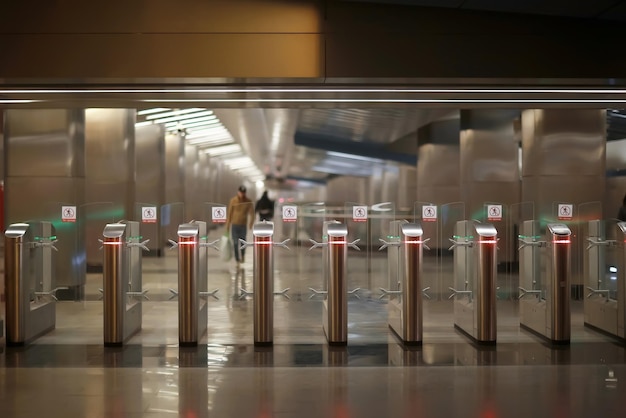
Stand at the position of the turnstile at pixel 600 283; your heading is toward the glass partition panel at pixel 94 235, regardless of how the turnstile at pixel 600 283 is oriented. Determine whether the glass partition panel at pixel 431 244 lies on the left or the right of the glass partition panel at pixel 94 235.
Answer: right

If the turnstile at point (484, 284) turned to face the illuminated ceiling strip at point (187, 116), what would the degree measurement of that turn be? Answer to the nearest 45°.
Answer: approximately 135° to its right

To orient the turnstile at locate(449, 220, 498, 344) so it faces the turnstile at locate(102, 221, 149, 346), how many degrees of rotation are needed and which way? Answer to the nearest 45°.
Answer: approximately 90° to its right

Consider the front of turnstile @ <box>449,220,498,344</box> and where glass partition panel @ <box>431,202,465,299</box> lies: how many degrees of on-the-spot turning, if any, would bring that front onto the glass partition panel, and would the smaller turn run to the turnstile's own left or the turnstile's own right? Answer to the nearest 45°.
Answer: approximately 90° to the turnstile's own right

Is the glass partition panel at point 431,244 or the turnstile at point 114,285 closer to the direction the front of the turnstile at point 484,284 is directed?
the turnstile

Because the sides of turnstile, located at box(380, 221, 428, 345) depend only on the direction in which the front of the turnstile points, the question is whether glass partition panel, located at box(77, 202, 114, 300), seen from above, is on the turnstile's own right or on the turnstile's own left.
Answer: on the turnstile's own right

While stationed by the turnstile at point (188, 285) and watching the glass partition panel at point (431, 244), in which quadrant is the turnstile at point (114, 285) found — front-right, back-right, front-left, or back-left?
back-left
